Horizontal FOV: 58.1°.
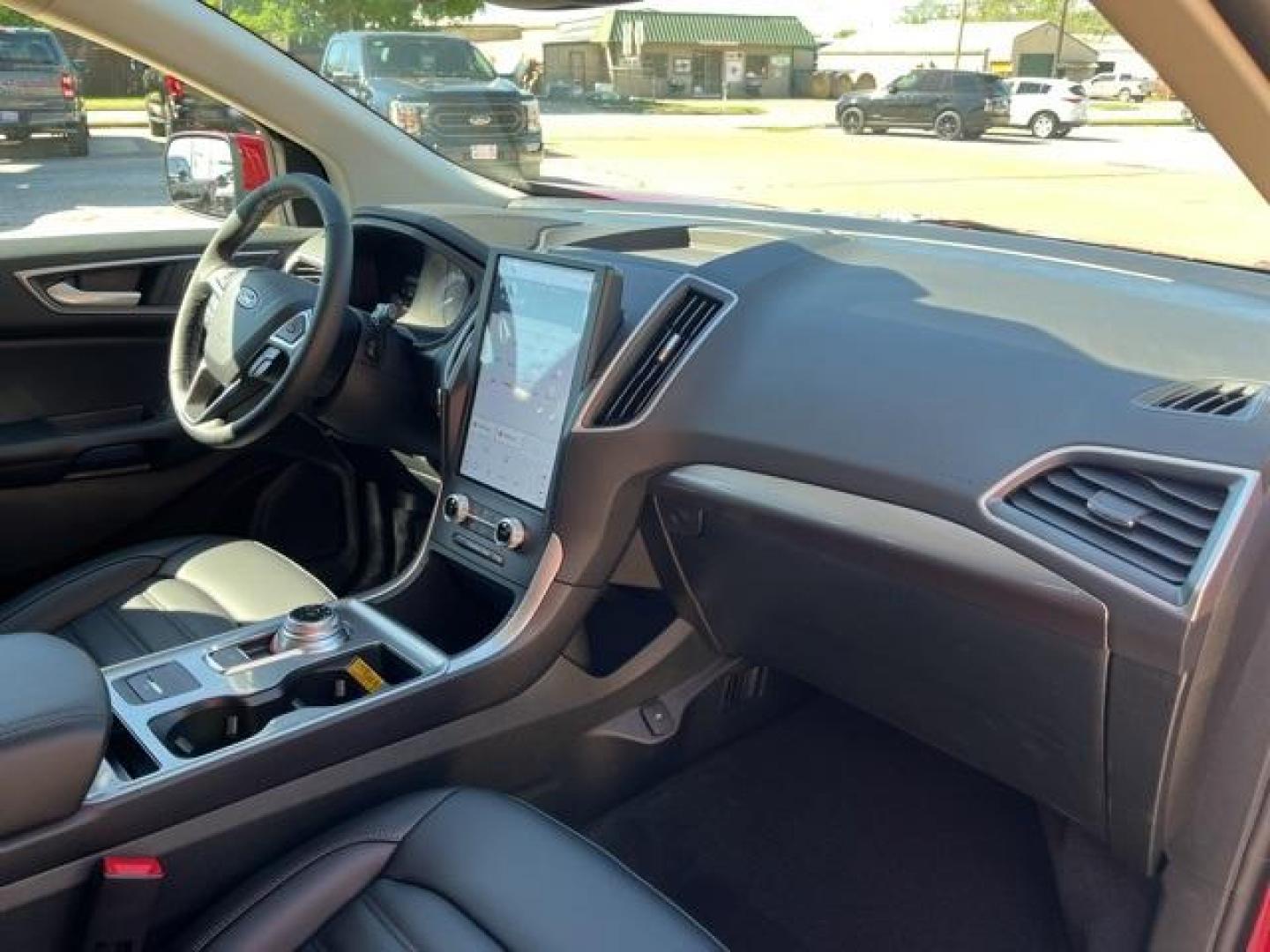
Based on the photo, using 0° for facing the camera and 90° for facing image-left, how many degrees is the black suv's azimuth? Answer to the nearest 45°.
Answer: approximately 135°

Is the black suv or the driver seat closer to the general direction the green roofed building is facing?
the driver seat

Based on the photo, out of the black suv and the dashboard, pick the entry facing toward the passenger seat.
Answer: the dashboard

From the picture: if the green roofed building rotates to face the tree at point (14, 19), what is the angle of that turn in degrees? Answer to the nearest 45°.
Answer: approximately 90° to its right

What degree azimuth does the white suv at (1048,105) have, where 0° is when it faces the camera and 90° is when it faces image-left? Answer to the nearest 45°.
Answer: approximately 135°

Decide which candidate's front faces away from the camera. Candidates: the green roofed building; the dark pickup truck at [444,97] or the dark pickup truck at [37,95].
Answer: the dark pickup truck at [37,95]

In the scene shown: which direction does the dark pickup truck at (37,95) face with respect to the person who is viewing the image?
facing away from the viewer

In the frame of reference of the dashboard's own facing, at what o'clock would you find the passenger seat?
The passenger seat is roughly at 12 o'clock from the dashboard.
